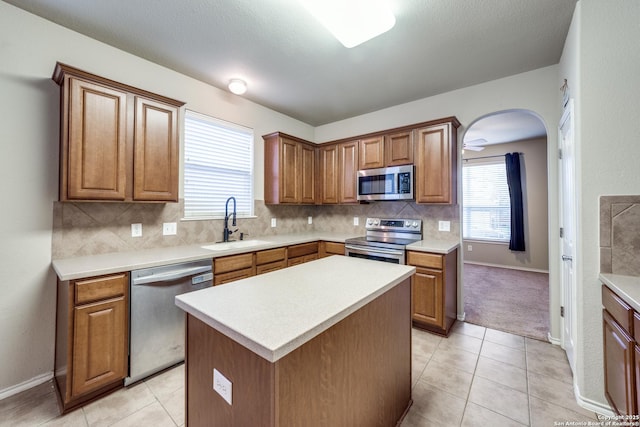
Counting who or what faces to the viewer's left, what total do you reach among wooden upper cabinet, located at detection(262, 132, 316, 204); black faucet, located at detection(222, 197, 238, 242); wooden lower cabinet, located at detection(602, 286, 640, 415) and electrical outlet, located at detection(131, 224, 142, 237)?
1

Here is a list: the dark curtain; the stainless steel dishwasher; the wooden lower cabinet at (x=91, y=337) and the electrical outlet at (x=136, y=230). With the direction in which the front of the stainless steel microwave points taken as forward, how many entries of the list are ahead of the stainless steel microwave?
3

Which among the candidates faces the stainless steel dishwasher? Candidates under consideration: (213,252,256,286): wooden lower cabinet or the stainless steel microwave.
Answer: the stainless steel microwave

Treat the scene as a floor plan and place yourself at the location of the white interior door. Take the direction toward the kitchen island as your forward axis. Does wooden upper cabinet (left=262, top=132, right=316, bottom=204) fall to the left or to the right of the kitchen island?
right

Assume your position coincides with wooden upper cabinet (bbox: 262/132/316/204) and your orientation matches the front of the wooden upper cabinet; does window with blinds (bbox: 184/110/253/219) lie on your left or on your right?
on your right

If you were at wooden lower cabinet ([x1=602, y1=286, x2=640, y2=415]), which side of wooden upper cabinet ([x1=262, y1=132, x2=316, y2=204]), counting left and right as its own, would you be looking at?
front

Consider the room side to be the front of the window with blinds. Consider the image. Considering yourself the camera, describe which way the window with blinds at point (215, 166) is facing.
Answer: facing the viewer and to the right of the viewer
